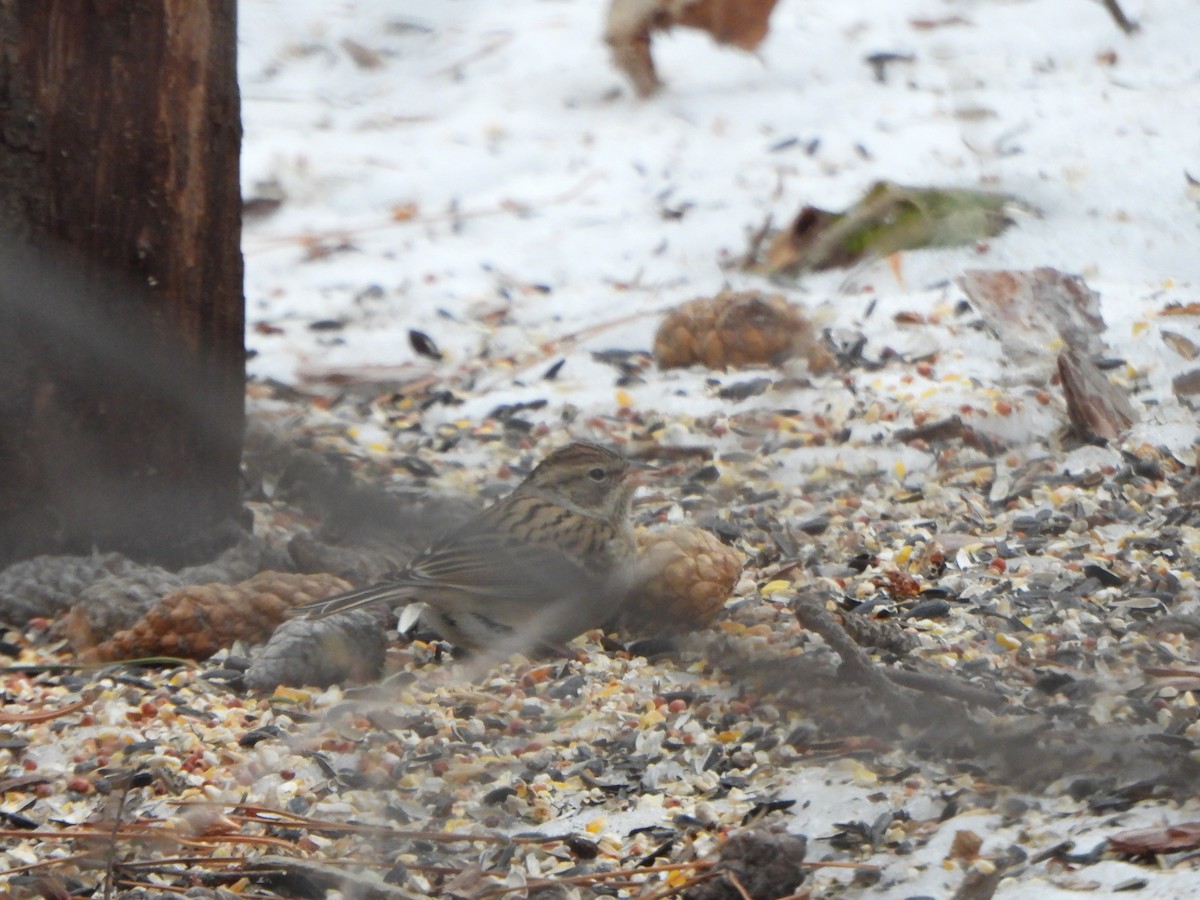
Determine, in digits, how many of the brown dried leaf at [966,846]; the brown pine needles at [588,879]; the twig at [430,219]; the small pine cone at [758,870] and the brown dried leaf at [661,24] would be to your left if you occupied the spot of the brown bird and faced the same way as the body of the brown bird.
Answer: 2

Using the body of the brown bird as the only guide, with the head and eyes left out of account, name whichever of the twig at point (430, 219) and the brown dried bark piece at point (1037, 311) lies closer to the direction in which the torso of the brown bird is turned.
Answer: the brown dried bark piece

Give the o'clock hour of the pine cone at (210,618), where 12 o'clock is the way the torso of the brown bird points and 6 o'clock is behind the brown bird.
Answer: The pine cone is roughly at 5 o'clock from the brown bird.

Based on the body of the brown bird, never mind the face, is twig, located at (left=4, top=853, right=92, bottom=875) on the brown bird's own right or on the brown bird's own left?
on the brown bird's own right

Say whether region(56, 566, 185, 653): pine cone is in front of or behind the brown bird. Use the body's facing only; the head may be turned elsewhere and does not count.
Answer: behind

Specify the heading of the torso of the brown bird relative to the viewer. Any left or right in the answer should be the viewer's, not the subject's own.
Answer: facing to the right of the viewer

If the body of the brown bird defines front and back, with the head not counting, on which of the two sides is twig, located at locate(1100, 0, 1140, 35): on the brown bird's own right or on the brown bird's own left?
on the brown bird's own left

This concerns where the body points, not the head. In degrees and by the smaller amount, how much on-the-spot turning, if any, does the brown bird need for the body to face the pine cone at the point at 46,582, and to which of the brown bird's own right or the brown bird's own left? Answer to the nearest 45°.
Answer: approximately 180°

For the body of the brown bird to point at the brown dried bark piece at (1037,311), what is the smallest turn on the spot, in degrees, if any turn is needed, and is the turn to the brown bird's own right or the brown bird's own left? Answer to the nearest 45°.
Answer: approximately 45° to the brown bird's own left

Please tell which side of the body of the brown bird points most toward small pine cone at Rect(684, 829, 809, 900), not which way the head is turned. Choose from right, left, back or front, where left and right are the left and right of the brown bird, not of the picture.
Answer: right

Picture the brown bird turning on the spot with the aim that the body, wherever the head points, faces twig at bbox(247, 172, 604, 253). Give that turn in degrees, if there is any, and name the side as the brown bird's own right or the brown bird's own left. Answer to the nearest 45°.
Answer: approximately 90° to the brown bird's own left

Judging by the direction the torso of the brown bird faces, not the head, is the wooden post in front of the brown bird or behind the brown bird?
behind

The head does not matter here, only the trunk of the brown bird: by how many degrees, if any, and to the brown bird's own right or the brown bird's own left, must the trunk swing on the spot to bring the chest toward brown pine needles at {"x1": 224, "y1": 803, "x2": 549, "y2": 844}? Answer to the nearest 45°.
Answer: approximately 90° to the brown bird's own right

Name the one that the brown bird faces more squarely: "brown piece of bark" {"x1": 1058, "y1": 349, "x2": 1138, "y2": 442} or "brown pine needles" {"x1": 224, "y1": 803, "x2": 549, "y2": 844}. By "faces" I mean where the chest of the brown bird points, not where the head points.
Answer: the brown piece of bark
